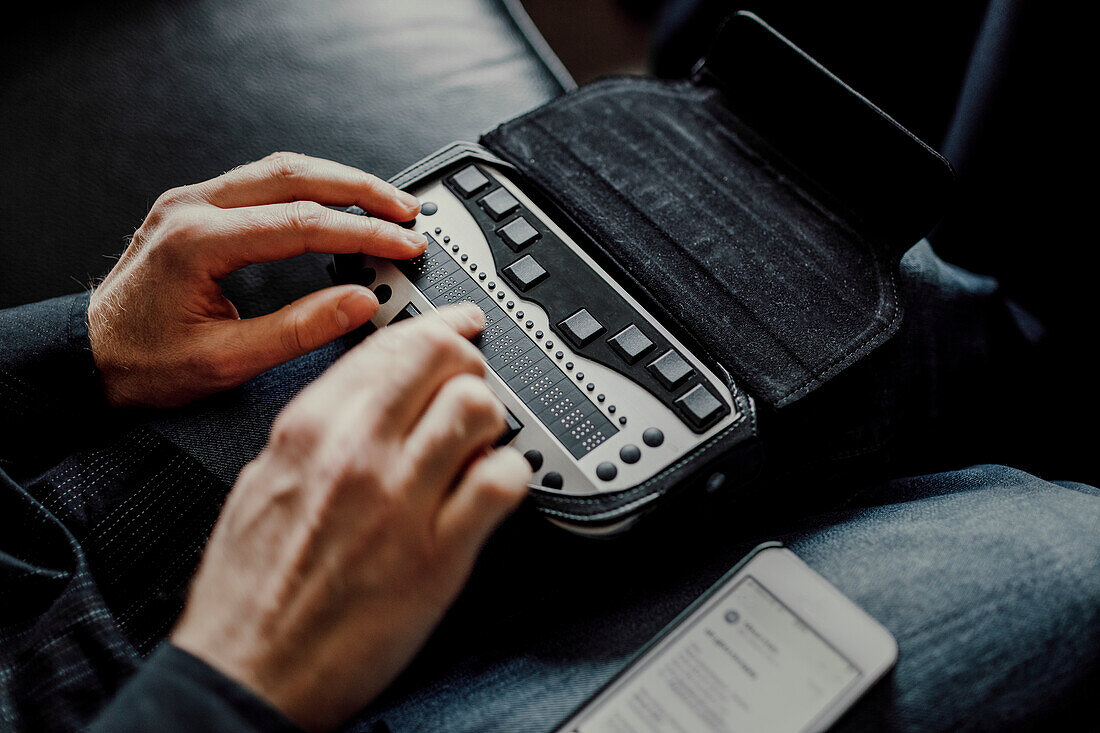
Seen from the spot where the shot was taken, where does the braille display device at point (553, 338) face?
facing the viewer and to the left of the viewer

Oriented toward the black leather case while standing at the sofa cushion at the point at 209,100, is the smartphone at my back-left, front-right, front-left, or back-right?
front-right
